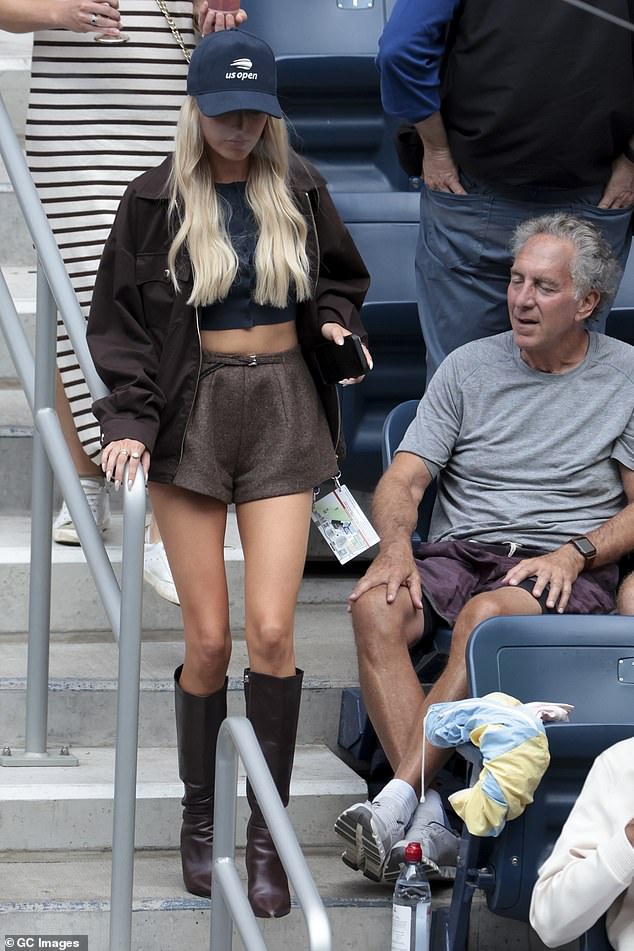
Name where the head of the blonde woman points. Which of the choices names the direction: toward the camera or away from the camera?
toward the camera

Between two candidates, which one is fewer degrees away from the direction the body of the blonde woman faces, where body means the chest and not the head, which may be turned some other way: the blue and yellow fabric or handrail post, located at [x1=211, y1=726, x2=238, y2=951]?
the handrail post

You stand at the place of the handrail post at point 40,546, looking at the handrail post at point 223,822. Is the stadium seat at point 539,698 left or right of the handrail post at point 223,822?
left

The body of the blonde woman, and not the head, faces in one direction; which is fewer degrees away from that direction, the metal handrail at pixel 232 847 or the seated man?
the metal handrail

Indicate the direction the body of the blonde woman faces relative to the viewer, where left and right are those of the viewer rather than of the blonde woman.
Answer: facing the viewer

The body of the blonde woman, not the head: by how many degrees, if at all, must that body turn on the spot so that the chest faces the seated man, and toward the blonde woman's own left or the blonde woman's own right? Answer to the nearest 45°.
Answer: approximately 135° to the blonde woman's own left

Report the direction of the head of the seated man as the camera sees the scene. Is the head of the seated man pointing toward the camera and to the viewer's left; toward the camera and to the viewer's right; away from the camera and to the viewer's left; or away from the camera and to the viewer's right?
toward the camera and to the viewer's left

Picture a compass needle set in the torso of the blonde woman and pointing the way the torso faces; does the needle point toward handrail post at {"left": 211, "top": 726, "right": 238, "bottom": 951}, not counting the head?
yes

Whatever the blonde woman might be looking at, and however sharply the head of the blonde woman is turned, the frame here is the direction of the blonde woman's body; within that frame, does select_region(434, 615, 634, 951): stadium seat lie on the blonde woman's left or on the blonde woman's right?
on the blonde woman's left

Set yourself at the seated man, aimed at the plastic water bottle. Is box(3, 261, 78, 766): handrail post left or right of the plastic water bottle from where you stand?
right
